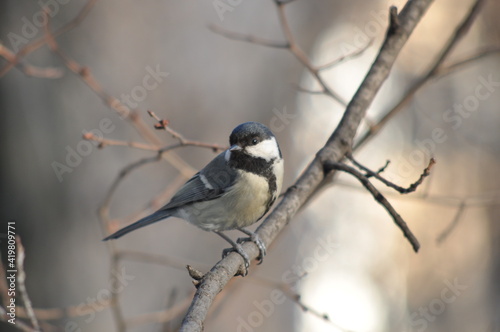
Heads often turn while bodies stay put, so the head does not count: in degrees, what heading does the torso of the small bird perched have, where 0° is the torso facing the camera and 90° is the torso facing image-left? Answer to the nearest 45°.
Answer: approximately 315°
